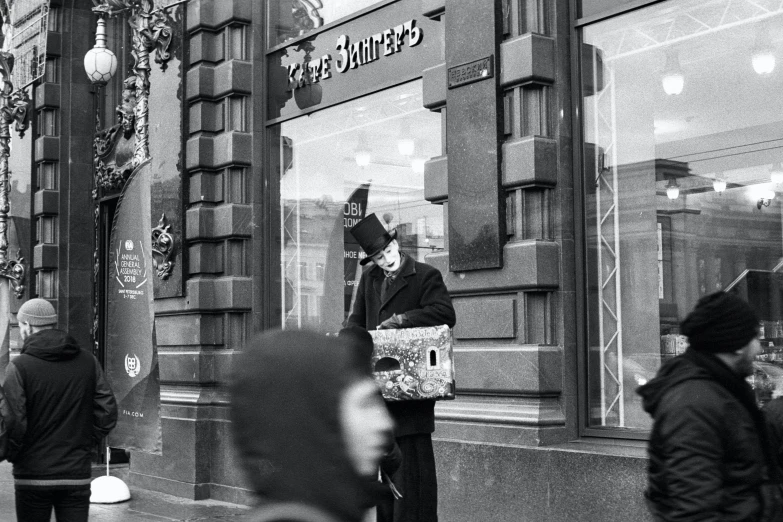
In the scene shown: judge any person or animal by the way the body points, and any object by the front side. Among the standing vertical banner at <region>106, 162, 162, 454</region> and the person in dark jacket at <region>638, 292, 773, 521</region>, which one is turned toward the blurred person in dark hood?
the standing vertical banner

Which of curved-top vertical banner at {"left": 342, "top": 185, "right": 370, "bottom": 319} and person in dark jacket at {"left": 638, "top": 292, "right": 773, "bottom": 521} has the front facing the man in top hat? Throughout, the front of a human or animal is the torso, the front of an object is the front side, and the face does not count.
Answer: the curved-top vertical banner

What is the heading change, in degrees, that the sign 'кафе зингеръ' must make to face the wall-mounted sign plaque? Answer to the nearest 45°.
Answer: approximately 90° to its left

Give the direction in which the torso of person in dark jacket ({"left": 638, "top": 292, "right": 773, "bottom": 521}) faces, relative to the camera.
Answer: to the viewer's right

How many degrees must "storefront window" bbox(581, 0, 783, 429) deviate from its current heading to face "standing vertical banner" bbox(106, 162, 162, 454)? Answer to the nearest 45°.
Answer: approximately 45° to its right

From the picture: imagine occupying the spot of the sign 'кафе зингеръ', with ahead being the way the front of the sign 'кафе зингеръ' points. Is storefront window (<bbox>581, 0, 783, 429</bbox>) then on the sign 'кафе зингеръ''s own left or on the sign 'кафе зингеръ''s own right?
on the sign 'кафе зингеръ''s own left

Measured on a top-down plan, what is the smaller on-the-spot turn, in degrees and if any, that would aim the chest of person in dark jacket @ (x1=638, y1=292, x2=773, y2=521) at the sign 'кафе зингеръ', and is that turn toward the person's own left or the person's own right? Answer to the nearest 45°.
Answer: approximately 135° to the person's own left

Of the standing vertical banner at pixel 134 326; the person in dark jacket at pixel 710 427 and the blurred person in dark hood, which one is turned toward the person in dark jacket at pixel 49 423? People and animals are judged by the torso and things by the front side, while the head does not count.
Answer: the standing vertical banner

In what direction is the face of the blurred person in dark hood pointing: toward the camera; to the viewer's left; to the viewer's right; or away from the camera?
to the viewer's right

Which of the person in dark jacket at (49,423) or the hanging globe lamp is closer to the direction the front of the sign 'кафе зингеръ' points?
the person in dark jacket

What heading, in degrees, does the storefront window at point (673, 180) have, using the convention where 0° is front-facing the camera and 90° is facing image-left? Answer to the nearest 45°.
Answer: approximately 45°

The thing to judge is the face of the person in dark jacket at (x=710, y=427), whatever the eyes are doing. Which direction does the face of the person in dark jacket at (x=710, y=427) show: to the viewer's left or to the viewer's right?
to the viewer's right
